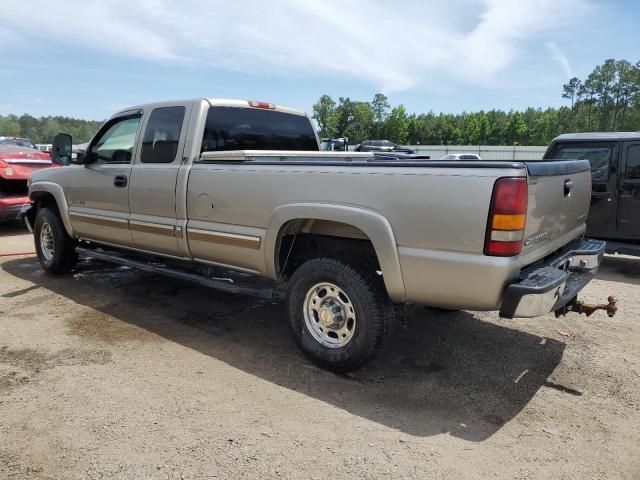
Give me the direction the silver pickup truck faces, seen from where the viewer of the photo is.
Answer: facing away from the viewer and to the left of the viewer

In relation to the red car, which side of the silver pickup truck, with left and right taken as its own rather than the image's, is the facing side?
front

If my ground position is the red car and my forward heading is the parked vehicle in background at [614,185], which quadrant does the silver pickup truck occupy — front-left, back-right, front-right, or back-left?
front-right

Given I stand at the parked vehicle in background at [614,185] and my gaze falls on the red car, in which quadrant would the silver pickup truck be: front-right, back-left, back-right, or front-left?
front-left

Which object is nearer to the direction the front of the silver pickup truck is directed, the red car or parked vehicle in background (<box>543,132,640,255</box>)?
the red car

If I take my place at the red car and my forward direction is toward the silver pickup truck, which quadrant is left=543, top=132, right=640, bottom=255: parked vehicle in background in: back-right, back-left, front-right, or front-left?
front-left

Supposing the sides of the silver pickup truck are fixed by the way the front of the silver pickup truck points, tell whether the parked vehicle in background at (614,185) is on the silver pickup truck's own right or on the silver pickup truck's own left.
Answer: on the silver pickup truck's own right
